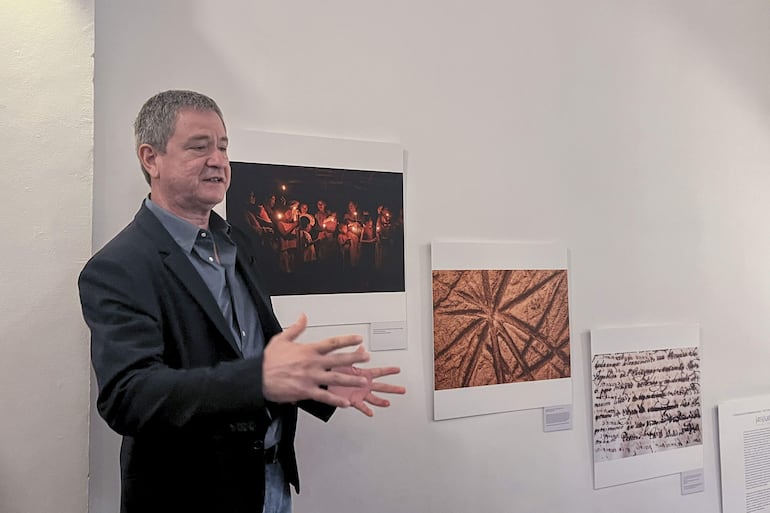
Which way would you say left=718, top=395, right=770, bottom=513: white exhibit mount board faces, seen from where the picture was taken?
facing the viewer and to the left of the viewer

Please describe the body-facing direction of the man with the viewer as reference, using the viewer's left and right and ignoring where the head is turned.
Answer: facing the viewer and to the right of the viewer

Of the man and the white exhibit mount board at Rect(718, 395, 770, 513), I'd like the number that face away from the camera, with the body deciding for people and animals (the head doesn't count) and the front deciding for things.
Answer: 0

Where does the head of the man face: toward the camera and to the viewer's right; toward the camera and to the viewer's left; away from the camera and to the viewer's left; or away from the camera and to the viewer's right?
toward the camera and to the viewer's right

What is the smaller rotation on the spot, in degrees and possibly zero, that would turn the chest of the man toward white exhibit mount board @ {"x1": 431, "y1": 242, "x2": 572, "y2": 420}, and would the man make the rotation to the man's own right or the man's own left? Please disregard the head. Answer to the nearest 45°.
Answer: approximately 90° to the man's own left

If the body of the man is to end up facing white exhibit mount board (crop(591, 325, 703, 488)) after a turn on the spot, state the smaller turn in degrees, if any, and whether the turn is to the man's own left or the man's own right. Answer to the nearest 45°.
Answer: approximately 90° to the man's own left
